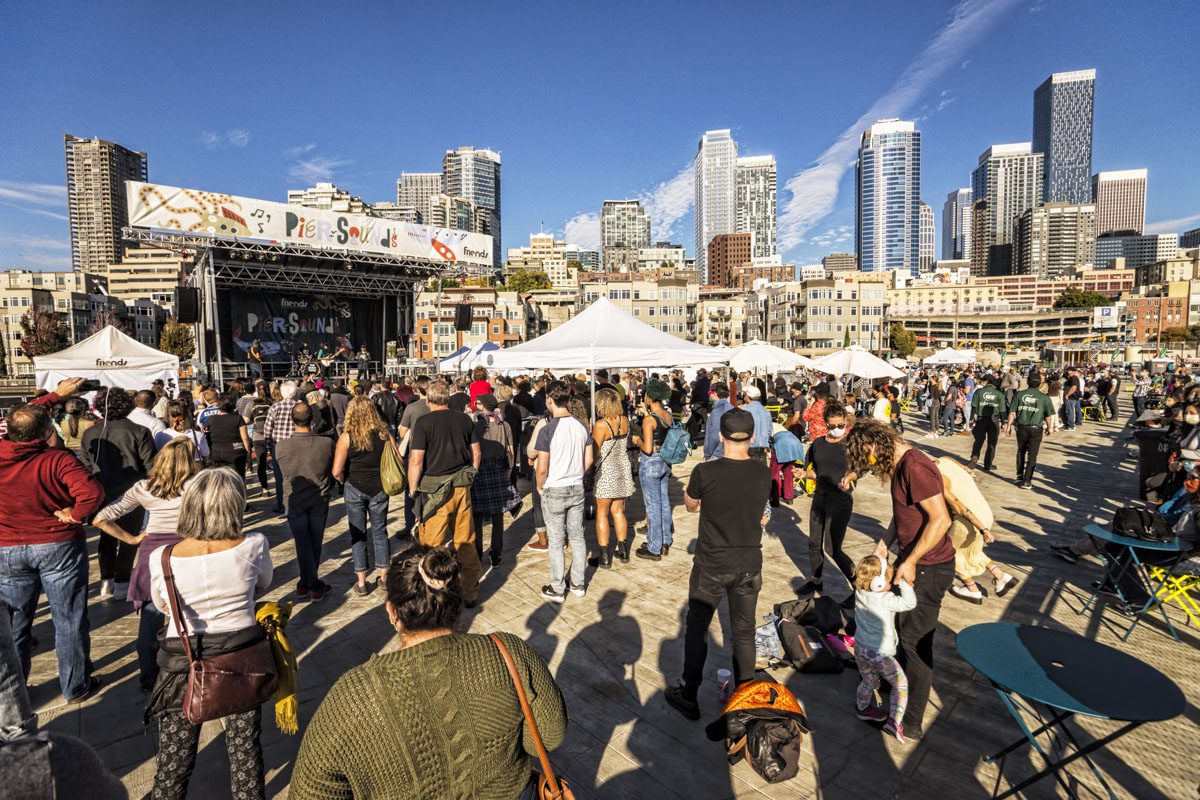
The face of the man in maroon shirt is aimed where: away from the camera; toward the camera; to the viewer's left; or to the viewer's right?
to the viewer's left

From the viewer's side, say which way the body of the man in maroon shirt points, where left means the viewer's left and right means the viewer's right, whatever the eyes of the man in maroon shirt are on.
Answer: facing to the left of the viewer

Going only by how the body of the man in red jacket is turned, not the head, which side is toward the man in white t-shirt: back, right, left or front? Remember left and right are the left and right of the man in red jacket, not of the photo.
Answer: right

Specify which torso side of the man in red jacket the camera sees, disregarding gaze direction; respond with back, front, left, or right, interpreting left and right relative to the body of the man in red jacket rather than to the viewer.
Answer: back

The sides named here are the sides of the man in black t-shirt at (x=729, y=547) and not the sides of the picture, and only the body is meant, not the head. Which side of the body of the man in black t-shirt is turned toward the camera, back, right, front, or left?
back

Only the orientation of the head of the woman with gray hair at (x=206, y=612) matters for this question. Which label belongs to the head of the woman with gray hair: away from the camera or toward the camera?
away from the camera

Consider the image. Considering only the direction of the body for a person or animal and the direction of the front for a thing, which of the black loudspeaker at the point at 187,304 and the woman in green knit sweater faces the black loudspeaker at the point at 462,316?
the woman in green knit sweater

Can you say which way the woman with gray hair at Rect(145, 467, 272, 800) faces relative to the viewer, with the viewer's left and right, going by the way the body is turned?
facing away from the viewer

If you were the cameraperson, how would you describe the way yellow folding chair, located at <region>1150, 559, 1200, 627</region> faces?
facing to the left of the viewer

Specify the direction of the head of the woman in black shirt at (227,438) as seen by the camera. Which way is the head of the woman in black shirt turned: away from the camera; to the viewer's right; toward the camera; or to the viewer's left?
away from the camera

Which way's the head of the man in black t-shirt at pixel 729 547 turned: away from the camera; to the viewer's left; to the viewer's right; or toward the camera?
away from the camera

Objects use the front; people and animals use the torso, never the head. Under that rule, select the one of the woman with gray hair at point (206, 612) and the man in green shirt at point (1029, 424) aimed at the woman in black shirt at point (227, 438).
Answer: the woman with gray hair
